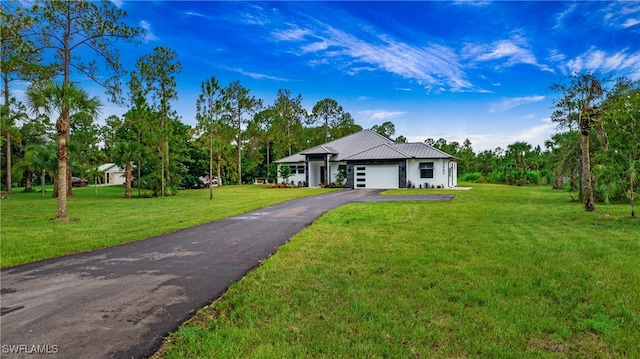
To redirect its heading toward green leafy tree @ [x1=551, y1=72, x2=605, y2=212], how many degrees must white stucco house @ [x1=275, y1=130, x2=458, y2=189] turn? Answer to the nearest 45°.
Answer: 0° — it already faces it

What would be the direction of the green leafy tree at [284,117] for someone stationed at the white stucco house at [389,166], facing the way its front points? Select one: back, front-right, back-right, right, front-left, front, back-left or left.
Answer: back-right

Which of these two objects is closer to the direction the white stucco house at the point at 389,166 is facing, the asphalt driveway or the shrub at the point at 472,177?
the asphalt driveway

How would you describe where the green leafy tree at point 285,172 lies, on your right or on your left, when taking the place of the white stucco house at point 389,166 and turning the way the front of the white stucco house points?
on your right

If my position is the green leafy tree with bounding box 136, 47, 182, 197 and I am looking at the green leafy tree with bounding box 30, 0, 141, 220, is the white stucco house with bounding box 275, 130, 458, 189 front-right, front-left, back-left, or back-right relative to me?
back-left

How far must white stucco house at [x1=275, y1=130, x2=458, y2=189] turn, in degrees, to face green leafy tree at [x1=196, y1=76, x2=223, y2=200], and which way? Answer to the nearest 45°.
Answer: approximately 45° to its right

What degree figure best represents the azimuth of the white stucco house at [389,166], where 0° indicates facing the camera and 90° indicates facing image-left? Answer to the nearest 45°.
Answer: approximately 0°

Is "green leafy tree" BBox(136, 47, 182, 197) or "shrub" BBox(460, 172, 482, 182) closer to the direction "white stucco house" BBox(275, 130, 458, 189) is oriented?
the green leafy tree
